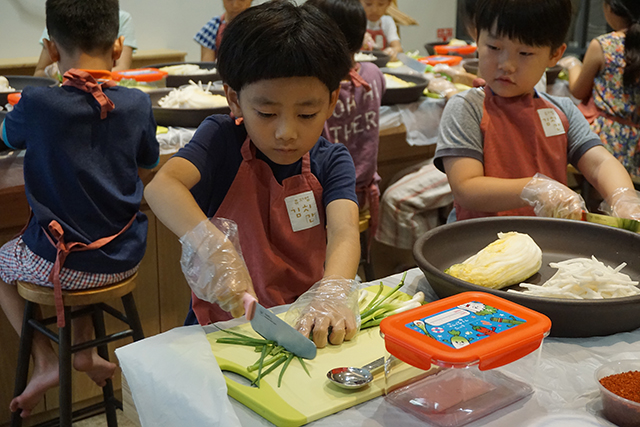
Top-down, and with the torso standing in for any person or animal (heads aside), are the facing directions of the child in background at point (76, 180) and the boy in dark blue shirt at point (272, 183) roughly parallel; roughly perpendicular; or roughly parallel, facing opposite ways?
roughly parallel, facing opposite ways

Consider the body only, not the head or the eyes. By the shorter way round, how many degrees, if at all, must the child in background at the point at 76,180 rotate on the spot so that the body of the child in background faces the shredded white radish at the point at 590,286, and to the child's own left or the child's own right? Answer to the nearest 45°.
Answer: approximately 135° to the child's own right

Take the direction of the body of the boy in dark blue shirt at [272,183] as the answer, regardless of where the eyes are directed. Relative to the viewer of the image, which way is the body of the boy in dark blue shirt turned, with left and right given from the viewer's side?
facing the viewer

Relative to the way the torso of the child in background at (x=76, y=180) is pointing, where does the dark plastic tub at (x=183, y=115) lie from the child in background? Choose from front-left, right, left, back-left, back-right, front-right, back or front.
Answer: front-right

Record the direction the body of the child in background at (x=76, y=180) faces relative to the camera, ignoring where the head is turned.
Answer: away from the camera

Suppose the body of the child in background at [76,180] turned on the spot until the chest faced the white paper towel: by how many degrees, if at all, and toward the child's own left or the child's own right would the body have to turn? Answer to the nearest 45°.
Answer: approximately 180°

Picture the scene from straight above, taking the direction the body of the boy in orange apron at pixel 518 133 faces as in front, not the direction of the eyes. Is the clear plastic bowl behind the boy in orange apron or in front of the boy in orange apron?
in front

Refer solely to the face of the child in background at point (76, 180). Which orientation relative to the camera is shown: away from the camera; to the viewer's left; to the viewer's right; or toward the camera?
away from the camera

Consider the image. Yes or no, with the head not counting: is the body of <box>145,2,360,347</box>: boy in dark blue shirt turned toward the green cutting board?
yes

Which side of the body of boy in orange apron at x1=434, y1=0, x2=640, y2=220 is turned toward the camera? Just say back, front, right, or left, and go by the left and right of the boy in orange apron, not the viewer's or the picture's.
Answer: front

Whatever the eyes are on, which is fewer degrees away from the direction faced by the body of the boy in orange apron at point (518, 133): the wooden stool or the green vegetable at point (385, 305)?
the green vegetable
